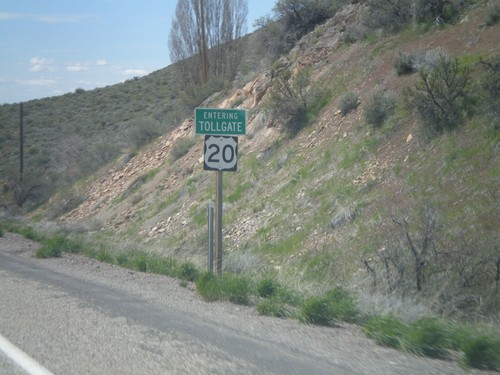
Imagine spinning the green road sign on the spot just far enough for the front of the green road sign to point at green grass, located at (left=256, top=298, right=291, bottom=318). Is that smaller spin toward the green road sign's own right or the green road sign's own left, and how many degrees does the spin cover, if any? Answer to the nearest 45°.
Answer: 0° — it already faces it

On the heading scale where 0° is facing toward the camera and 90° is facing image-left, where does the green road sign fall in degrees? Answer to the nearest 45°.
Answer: approximately 0°

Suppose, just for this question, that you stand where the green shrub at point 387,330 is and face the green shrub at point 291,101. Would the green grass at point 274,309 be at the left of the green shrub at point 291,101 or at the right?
left

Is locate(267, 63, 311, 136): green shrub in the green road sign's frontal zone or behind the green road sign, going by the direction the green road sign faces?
behind

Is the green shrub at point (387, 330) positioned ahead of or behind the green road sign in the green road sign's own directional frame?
ahead

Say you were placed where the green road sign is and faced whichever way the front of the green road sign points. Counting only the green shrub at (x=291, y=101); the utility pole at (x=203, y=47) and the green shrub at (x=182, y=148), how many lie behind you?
3

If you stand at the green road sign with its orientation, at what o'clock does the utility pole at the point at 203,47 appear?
The utility pole is roughly at 6 o'clock from the green road sign.

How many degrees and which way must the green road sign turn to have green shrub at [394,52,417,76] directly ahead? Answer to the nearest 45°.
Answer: approximately 135° to its left

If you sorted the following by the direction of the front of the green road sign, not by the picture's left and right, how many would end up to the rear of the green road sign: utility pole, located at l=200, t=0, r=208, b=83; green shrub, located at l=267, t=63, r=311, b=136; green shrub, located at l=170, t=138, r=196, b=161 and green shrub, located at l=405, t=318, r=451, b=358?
3

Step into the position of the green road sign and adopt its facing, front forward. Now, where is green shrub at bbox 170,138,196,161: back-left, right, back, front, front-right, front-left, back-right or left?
back

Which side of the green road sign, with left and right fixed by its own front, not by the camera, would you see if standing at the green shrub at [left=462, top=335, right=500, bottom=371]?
front

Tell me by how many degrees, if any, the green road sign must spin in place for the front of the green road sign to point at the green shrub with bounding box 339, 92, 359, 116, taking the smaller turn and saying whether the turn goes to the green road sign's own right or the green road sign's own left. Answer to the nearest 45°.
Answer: approximately 135° to the green road sign's own left

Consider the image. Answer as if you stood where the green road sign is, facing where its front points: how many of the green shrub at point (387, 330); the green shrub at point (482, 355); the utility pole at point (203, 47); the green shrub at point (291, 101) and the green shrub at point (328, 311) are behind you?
2

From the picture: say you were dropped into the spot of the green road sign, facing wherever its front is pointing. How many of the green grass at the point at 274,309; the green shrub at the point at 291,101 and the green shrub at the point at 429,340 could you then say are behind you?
1

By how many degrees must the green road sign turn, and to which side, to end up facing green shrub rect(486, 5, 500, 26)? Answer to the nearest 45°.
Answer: approximately 135° to its left
